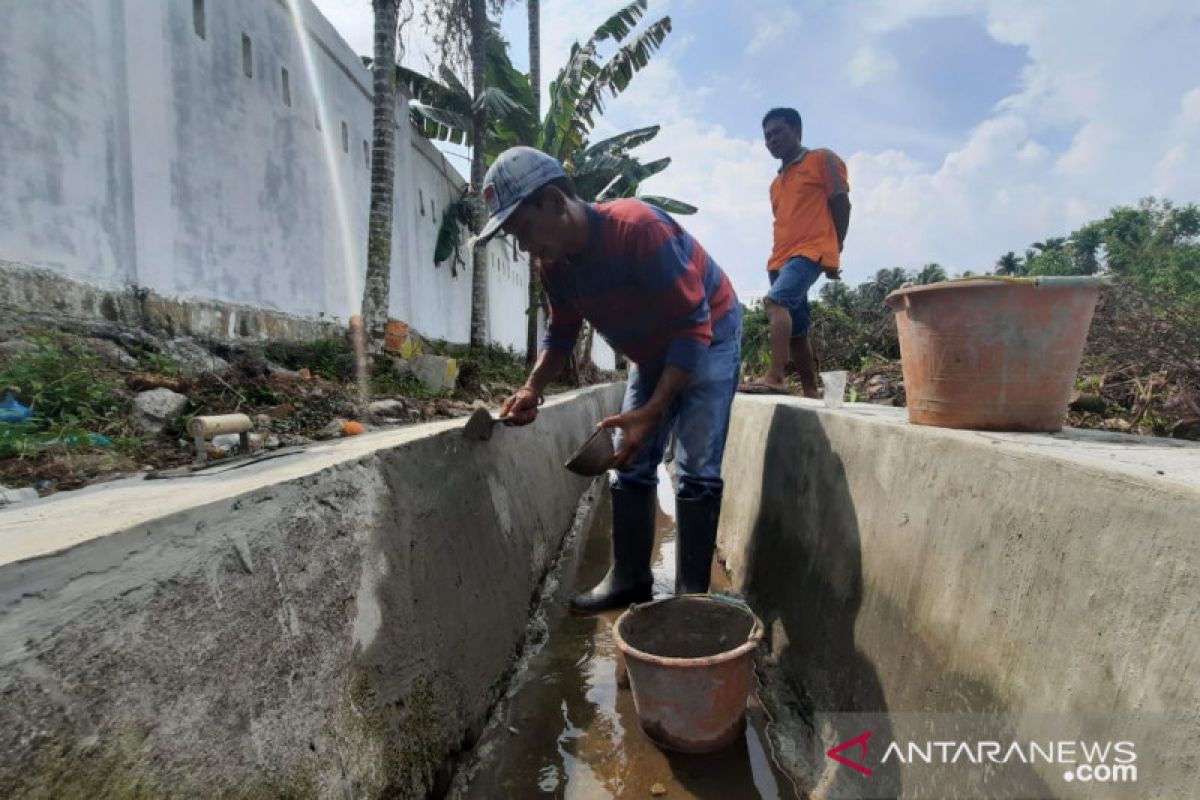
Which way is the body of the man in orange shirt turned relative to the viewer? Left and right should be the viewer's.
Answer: facing the viewer and to the left of the viewer

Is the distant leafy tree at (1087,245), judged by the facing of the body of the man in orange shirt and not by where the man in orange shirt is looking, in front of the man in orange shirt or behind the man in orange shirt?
behind

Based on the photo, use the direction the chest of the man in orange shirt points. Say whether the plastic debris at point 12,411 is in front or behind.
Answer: in front

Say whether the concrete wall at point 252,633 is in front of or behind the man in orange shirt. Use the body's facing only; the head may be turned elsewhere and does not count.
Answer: in front

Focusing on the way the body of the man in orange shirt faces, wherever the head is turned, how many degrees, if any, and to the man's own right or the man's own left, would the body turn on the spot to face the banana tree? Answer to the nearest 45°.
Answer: approximately 90° to the man's own right

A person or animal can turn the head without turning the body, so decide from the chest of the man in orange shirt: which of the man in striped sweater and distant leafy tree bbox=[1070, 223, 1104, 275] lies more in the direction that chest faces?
the man in striped sweater

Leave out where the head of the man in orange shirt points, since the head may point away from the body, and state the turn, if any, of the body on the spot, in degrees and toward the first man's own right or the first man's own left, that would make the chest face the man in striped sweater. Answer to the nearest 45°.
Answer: approximately 45° to the first man's own left

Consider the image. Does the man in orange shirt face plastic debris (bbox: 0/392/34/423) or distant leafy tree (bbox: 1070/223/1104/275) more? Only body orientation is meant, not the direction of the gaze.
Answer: the plastic debris
